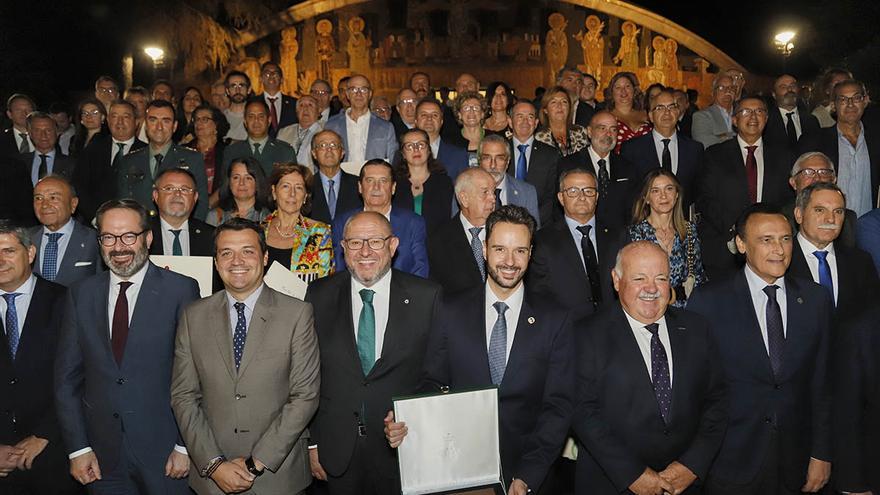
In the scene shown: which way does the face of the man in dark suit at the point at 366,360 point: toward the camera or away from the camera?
toward the camera

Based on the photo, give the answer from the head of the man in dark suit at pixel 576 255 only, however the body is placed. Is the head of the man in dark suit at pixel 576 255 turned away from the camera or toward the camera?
toward the camera

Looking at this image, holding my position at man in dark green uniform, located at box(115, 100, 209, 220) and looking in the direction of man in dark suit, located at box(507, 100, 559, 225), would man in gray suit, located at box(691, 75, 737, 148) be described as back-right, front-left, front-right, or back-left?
front-left

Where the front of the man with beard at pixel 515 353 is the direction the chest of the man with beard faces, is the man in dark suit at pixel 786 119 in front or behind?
behind

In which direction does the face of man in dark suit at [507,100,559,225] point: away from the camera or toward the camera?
toward the camera

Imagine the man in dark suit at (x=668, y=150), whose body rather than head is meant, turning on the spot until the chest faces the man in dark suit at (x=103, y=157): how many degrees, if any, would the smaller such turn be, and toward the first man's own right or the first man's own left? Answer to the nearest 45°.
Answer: approximately 90° to the first man's own right

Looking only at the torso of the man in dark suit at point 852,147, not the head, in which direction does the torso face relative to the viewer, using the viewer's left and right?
facing the viewer

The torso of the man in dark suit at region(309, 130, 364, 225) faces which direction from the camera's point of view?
toward the camera

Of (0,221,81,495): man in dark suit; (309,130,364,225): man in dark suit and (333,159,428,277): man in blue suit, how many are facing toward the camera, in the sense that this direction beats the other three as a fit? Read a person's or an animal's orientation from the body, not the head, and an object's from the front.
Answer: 3

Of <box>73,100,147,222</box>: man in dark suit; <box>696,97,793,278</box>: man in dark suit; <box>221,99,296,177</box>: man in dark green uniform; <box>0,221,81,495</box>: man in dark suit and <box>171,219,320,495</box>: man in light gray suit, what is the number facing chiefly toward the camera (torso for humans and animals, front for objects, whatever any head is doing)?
5

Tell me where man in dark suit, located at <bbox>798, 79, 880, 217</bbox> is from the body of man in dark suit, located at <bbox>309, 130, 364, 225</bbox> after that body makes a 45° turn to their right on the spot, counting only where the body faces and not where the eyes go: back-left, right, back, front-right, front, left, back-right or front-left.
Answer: back-left

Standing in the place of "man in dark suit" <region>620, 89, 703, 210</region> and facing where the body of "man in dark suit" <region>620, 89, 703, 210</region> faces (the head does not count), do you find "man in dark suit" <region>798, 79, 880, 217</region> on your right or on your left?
on your left

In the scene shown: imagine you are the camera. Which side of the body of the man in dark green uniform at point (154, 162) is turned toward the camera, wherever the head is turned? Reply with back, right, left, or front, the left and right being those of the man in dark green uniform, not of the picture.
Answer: front

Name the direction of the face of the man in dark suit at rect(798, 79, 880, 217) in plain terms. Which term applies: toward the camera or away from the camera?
toward the camera

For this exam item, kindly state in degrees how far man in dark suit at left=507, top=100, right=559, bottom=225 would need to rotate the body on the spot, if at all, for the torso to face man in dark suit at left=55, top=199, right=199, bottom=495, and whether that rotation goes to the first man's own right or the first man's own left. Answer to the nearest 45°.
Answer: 0° — they already face them
